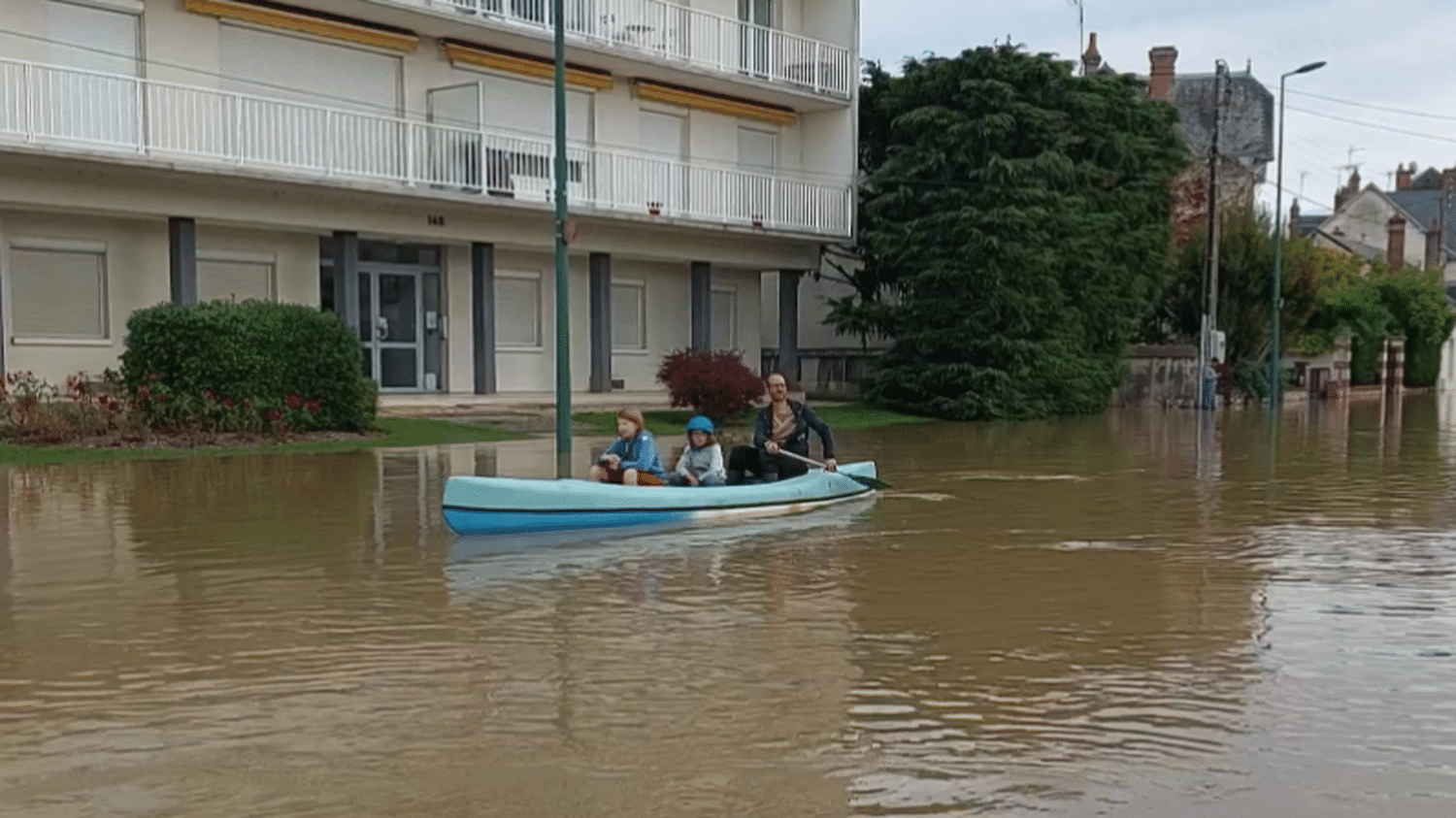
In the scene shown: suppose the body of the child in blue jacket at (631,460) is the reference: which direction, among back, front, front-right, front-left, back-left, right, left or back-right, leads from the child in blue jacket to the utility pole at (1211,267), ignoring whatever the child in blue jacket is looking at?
back

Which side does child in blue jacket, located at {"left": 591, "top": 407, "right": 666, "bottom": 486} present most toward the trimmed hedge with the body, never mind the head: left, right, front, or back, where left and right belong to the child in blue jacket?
right

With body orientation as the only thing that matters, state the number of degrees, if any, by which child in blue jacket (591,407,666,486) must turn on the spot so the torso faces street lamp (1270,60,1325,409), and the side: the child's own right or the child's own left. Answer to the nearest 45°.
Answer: approximately 180°

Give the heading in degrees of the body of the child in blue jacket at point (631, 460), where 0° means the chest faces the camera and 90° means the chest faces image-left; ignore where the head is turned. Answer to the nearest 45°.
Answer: approximately 45°

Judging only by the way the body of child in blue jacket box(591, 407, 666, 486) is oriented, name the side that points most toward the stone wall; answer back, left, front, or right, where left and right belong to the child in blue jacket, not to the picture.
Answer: back

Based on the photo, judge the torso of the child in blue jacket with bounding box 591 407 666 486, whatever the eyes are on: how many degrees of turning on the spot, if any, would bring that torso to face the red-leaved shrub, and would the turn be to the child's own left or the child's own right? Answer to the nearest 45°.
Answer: approximately 135° to the child's own right

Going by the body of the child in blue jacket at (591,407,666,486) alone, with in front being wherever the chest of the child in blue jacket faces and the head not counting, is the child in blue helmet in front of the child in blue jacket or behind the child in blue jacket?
behind
